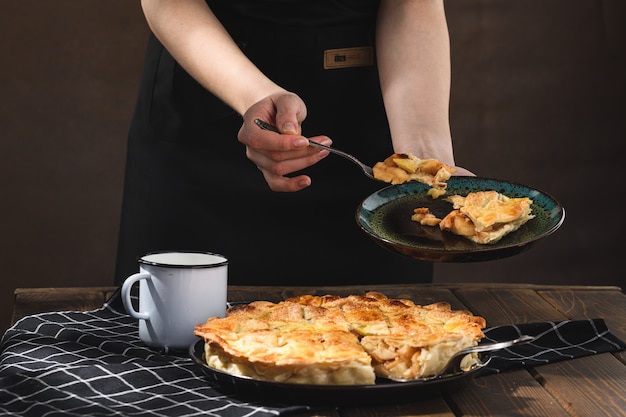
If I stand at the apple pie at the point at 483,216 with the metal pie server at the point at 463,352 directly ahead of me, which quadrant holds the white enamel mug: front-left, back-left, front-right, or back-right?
front-right

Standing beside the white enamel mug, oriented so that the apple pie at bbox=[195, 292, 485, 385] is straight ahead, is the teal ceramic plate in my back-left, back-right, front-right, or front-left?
front-left

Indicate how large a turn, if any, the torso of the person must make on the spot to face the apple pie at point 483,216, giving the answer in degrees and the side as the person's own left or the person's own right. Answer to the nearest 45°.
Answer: approximately 45° to the person's own left

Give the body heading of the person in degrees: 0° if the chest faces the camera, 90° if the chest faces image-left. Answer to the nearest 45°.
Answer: approximately 0°
